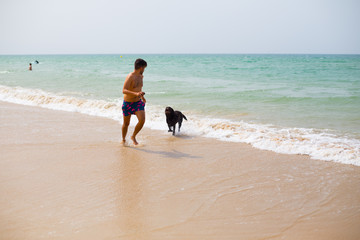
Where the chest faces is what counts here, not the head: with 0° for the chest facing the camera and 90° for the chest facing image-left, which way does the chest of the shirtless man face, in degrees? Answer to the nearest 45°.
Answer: approximately 315°
